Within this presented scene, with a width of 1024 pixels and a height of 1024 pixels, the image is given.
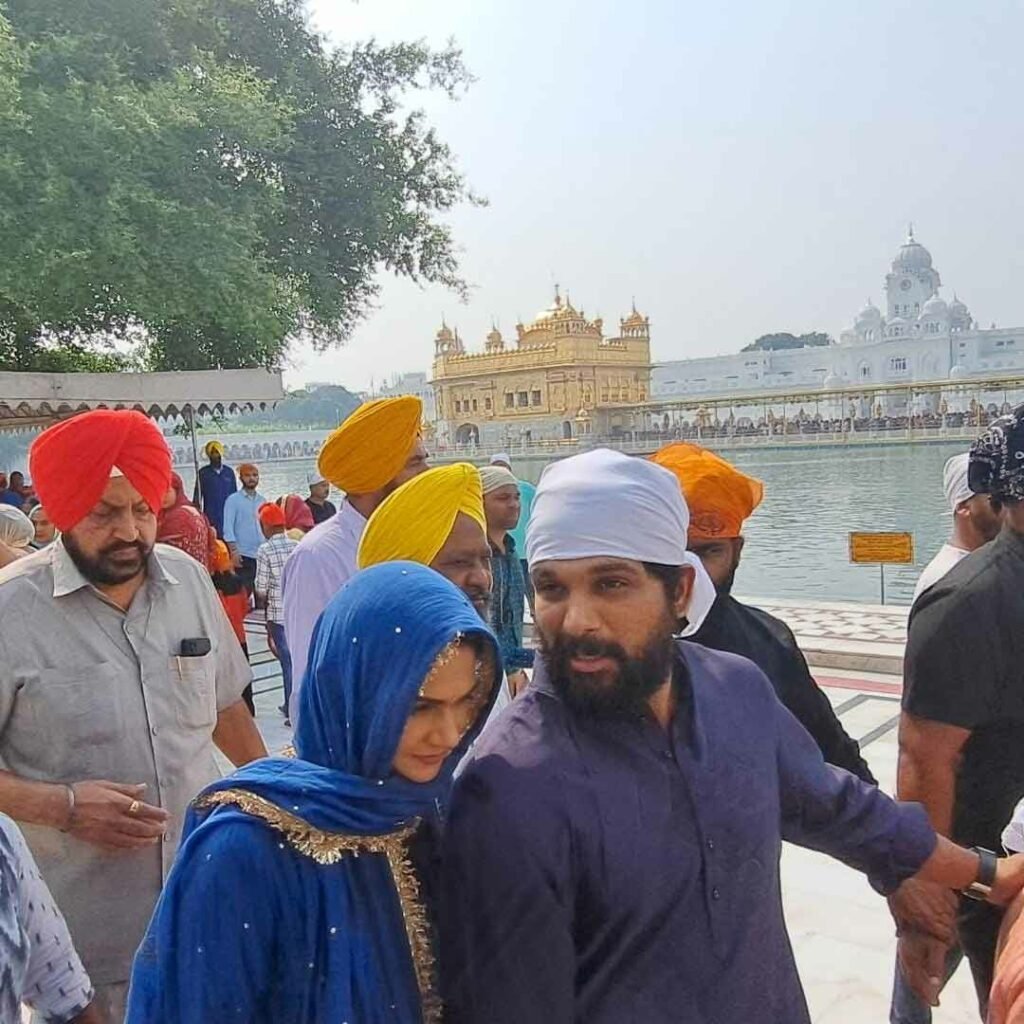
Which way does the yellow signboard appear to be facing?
toward the camera

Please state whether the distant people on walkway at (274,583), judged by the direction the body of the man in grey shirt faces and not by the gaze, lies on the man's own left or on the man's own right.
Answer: on the man's own left

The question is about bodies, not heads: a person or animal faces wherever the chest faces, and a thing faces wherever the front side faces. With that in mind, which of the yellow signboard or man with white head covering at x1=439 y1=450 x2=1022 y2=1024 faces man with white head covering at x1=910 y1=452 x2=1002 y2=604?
the yellow signboard

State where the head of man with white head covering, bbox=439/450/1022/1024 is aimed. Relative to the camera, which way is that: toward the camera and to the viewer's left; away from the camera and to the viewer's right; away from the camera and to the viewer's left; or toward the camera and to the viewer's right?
toward the camera and to the viewer's left

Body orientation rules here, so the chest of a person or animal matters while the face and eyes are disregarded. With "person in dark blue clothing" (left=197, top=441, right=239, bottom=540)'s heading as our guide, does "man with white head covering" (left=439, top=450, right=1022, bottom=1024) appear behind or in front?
in front

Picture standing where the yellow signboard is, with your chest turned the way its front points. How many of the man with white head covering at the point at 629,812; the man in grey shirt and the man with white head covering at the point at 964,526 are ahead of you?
3

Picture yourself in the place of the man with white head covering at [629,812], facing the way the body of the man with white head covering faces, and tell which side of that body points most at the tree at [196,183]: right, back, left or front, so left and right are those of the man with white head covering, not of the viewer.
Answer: back

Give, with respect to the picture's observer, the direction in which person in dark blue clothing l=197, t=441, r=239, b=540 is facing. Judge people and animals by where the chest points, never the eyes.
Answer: facing the viewer

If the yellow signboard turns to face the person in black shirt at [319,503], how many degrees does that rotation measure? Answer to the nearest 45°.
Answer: approximately 90° to its right

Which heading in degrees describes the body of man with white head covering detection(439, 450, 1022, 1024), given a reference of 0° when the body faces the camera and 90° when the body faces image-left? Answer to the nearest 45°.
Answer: approximately 315°

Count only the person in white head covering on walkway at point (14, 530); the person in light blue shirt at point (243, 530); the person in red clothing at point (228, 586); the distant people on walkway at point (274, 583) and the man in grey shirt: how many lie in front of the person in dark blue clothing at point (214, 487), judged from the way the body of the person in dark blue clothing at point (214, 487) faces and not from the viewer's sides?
5

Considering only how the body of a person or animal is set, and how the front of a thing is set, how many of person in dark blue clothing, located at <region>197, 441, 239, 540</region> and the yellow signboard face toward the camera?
2

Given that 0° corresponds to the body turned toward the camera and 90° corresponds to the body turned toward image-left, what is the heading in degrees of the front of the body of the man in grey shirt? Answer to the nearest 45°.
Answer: approximately 315°
